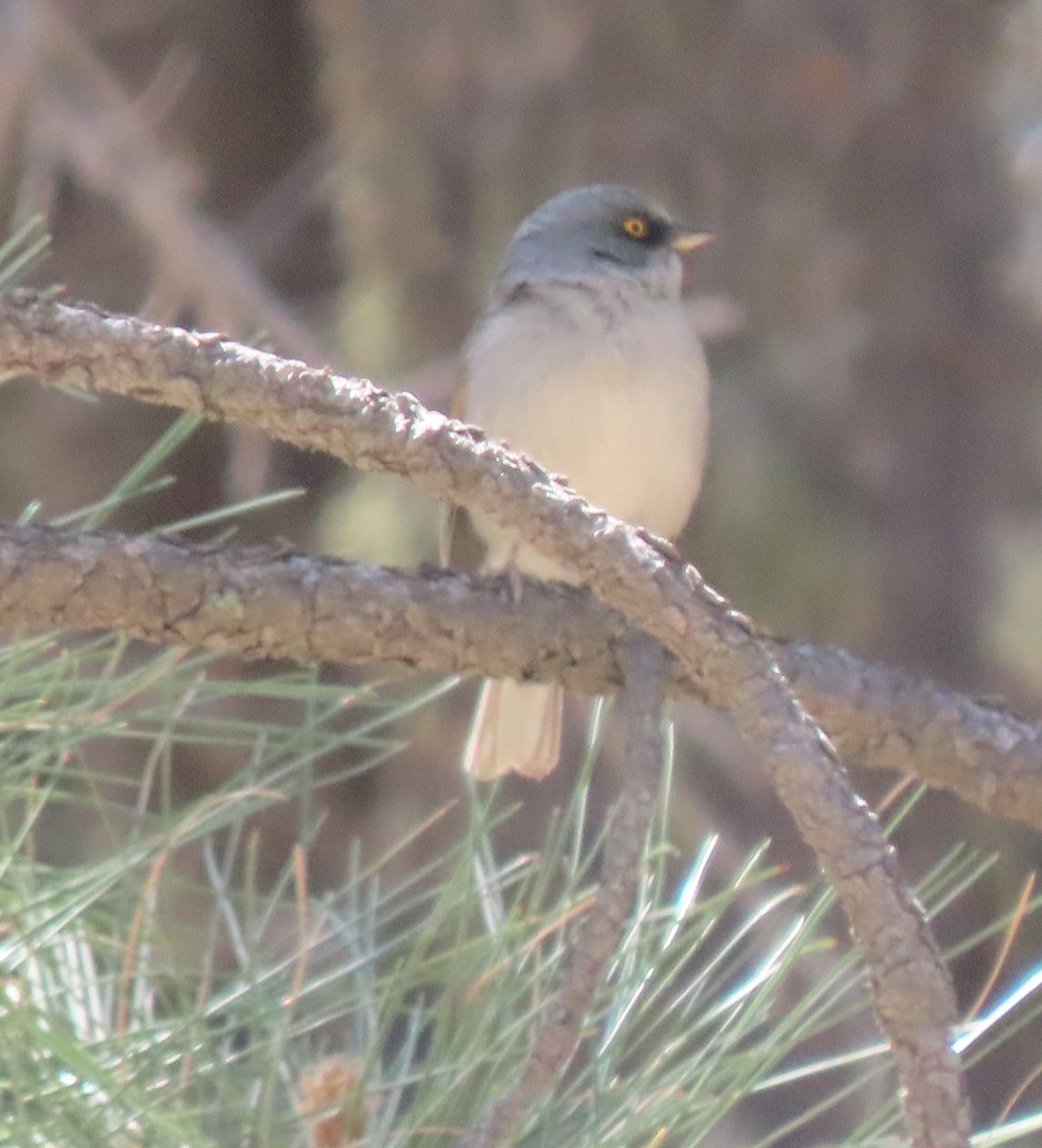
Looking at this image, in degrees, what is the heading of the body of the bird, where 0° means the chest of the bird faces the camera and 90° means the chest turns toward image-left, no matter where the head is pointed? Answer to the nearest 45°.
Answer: approximately 315°
